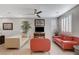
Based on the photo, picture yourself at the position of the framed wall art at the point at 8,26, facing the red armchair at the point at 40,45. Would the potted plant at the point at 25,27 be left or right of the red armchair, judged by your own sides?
left

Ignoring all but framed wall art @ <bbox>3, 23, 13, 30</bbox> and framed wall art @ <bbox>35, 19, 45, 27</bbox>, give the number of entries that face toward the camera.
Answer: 2

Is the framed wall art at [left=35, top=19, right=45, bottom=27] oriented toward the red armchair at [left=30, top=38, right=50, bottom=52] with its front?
yes

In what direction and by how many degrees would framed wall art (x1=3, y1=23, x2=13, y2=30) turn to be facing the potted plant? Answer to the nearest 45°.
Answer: approximately 45° to its left

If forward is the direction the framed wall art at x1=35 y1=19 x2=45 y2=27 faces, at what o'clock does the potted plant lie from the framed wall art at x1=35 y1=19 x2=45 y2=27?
The potted plant is roughly at 2 o'clock from the framed wall art.

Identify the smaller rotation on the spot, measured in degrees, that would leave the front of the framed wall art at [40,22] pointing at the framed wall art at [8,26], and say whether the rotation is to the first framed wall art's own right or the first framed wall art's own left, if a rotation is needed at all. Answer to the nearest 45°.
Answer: approximately 90° to the first framed wall art's own right

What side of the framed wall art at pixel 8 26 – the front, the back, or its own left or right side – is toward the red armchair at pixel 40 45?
front
